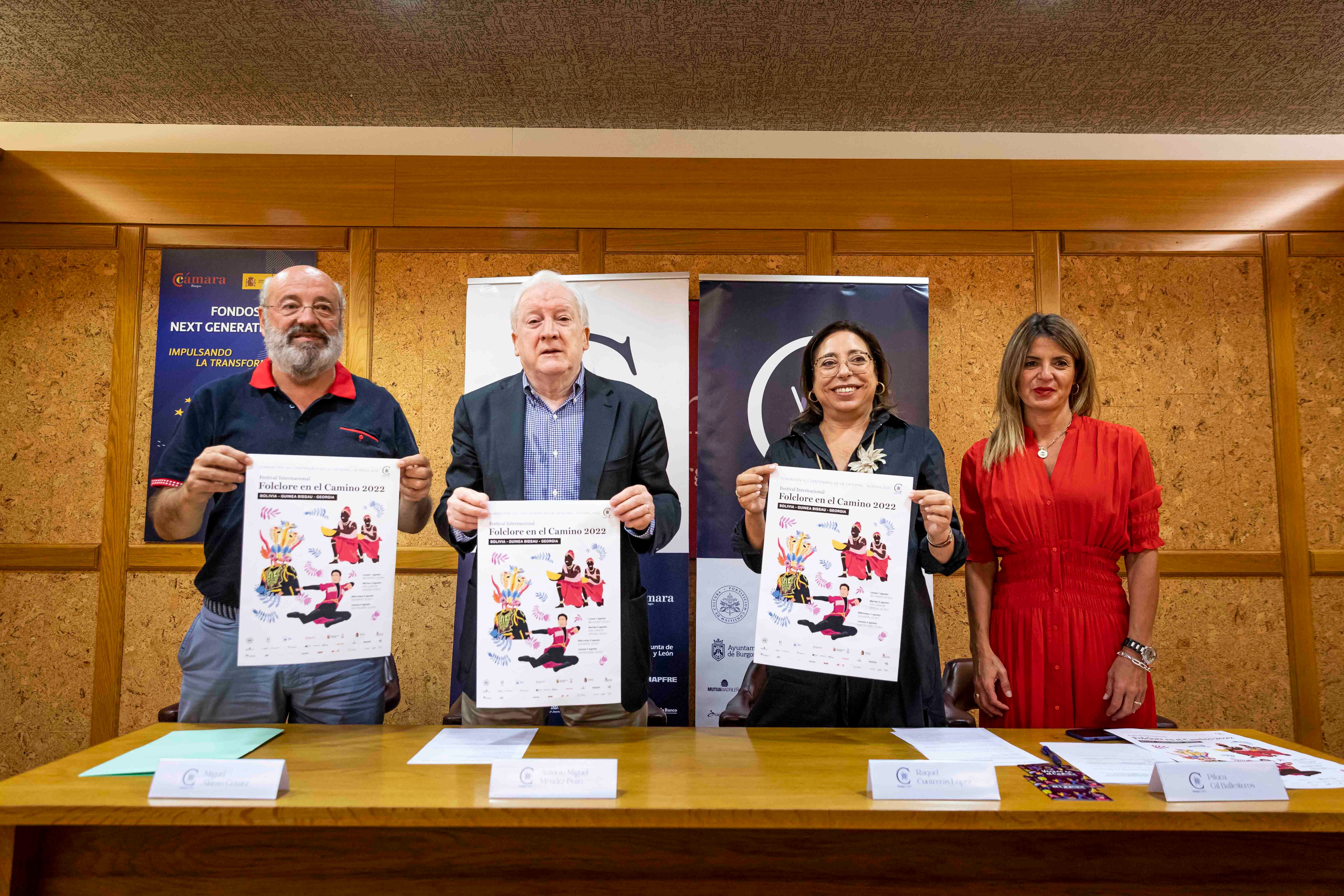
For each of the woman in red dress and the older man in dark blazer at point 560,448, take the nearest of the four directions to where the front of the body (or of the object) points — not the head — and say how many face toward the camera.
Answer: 2

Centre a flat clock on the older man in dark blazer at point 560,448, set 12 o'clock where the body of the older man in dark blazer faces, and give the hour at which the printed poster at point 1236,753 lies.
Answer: The printed poster is roughly at 10 o'clock from the older man in dark blazer.

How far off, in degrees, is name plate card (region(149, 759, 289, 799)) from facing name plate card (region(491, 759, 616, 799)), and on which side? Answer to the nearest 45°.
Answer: approximately 45° to its left

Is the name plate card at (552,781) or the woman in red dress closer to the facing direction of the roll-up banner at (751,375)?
the name plate card
